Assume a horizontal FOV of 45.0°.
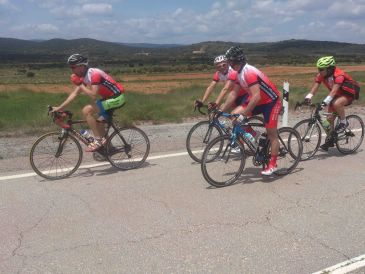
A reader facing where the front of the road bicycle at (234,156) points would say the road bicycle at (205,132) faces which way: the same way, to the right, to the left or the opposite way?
the same way

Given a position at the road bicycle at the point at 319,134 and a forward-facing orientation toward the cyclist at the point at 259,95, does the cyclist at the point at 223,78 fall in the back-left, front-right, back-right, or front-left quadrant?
front-right

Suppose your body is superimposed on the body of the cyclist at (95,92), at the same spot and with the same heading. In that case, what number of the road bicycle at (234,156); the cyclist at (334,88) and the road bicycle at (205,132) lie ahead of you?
0

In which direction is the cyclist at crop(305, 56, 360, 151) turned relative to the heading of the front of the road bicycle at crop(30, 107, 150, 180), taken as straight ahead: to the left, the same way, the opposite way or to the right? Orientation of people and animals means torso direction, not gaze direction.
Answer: the same way

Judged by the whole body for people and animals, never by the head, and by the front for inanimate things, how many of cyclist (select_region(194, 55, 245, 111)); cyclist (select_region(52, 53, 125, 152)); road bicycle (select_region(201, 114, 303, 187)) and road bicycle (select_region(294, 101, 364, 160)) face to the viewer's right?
0

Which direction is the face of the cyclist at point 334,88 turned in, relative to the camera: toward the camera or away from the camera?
toward the camera

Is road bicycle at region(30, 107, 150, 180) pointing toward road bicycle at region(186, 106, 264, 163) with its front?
no

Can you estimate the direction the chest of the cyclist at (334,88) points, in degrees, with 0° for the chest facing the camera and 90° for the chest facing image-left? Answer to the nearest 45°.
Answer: approximately 45°

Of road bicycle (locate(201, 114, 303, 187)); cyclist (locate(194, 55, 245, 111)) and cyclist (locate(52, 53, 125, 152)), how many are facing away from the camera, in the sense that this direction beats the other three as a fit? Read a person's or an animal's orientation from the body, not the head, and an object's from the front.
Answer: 0

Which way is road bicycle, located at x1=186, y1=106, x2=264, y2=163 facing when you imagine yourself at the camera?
facing the viewer and to the left of the viewer

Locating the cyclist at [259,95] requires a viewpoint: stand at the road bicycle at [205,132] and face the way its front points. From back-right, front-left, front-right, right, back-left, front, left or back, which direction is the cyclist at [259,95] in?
left

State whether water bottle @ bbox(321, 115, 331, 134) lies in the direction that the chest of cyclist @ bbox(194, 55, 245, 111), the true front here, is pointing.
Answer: no

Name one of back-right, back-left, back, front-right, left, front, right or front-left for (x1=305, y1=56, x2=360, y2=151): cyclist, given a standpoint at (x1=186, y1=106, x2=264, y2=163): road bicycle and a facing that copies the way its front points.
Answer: back-left

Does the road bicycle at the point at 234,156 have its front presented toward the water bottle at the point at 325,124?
no

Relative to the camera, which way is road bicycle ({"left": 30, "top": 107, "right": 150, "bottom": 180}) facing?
to the viewer's left

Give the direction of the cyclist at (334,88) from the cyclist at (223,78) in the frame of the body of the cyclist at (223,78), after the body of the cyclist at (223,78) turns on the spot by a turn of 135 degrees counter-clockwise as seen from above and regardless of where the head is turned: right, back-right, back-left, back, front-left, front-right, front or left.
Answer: front

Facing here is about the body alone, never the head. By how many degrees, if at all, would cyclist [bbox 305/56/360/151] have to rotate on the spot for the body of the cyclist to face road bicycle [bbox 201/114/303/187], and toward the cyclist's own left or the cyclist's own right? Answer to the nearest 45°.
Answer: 0° — they already face it

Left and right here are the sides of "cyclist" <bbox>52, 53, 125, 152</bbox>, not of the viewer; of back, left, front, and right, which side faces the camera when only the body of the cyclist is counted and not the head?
left

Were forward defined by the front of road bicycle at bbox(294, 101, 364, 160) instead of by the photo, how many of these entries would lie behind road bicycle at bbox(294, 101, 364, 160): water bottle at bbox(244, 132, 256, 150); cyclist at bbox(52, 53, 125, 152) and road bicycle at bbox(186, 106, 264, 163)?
0

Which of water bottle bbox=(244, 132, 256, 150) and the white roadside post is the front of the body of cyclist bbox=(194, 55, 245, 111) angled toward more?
the water bottle

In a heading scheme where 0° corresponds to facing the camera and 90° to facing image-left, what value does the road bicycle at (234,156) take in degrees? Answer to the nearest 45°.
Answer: approximately 45°
